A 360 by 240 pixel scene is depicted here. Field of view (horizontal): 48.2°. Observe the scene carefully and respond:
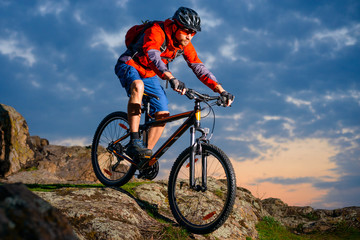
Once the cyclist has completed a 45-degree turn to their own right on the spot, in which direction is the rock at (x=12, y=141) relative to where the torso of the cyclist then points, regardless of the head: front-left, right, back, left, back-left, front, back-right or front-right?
back-right

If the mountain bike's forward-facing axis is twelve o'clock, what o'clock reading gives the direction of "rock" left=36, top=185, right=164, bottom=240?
The rock is roughly at 4 o'clock from the mountain bike.

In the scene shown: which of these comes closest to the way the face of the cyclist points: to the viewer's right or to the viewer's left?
to the viewer's right

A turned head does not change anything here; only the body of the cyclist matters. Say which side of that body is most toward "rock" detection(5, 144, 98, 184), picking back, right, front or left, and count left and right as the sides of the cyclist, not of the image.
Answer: back

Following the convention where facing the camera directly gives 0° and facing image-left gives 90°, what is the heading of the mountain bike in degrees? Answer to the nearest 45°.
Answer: approximately 315°

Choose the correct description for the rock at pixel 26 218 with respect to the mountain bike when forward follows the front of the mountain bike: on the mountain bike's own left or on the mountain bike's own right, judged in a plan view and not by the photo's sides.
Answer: on the mountain bike's own right
